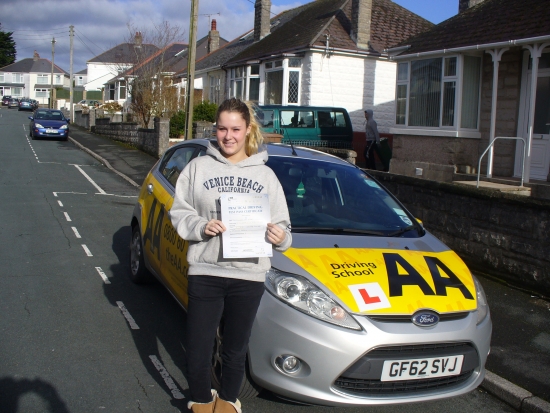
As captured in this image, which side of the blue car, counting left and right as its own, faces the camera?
front

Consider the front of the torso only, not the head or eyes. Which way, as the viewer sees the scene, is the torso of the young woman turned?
toward the camera

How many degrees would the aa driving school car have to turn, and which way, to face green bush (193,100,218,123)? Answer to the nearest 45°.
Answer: approximately 135° to its left

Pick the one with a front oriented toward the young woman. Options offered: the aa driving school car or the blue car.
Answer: the blue car

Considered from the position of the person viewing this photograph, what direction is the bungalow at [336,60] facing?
facing the viewer and to the left of the viewer

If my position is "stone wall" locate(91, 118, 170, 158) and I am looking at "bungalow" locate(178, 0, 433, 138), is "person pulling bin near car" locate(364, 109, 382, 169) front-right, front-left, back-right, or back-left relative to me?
front-right

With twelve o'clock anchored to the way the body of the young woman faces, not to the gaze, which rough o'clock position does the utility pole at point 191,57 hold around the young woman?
The utility pole is roughly at 6 o'clock from the young woman.

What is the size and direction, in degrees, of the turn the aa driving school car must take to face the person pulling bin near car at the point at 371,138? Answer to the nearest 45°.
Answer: approximately 135° to its left

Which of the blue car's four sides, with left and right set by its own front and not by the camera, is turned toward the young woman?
front

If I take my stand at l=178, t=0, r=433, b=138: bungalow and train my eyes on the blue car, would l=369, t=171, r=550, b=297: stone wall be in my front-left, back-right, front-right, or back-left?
back-left

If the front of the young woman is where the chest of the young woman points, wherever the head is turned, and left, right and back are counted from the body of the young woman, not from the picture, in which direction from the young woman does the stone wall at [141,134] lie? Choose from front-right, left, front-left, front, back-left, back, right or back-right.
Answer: back

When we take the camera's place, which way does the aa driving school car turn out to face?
facing the viewer and to the right of the viewer

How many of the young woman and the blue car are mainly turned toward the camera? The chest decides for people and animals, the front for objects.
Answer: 2

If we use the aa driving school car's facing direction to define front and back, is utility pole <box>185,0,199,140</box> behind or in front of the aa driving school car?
behind
